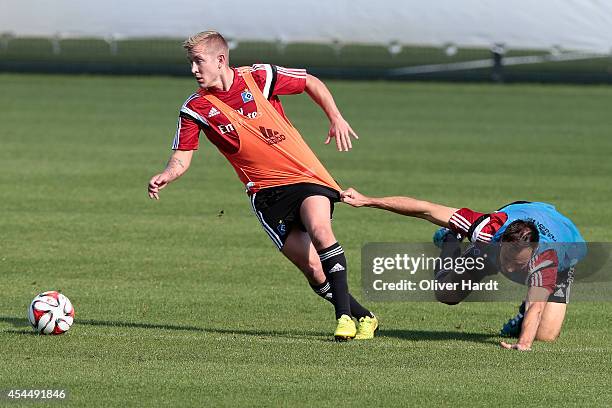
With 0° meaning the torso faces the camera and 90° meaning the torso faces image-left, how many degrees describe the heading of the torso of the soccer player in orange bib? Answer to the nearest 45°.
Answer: approximately 0°

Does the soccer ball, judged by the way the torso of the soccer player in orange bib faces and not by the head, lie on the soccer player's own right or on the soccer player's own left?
on the soccer player's own right
